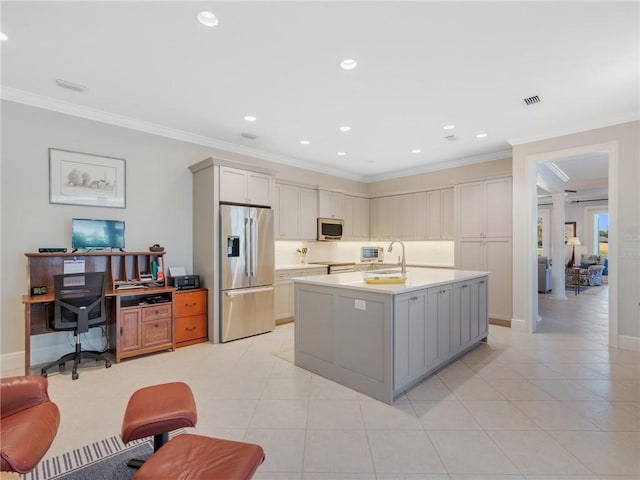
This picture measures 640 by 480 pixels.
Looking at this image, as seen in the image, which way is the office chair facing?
away from the camera

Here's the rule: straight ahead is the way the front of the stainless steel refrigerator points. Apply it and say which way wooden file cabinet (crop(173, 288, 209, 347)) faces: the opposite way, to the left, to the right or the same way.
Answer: the same way

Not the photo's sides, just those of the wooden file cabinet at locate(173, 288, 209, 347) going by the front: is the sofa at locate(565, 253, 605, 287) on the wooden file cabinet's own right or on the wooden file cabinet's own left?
on the wooden file cabinet's own left

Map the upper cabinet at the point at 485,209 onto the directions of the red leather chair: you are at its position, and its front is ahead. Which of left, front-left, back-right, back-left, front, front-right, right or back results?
front-left

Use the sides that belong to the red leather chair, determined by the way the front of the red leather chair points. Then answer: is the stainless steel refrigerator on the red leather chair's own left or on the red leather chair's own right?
on the red leather chair's own left

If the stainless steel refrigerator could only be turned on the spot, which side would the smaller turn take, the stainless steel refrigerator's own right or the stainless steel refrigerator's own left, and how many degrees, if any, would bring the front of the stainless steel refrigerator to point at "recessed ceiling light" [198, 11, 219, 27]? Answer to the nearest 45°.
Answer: approximately 45° to the stainless steel refrigerator's own right

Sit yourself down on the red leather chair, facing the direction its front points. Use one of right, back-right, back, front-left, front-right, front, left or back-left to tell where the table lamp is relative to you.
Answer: front-left

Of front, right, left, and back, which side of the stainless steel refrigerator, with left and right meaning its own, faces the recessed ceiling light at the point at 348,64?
front

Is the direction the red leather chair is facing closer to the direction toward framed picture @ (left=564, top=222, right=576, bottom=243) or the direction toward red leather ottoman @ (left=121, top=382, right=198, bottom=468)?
the red leather ottoman

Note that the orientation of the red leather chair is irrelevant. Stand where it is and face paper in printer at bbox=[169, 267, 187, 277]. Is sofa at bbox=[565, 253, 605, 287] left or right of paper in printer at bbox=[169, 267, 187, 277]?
right

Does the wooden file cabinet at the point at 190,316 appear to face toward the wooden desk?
no

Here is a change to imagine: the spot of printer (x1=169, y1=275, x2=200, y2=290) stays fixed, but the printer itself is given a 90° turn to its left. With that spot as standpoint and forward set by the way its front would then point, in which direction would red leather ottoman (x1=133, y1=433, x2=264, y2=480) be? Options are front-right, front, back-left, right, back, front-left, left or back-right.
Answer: back-right

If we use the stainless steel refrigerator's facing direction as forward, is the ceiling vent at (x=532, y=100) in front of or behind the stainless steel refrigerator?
in front

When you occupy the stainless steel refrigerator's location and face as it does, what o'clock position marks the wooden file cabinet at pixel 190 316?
The wooden file cabinet is roughly at 4 o'clock from the stainless steel refrigerator.

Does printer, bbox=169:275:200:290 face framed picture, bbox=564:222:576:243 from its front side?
no

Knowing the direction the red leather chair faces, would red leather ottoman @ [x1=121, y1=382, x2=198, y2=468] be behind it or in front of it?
in front
